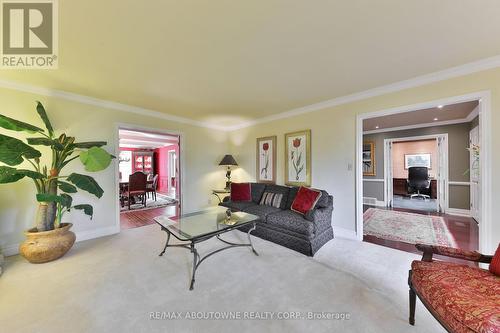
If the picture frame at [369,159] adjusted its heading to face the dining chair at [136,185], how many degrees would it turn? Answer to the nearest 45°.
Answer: approximately 45° to its right

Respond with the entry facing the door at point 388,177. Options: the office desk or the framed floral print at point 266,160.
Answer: the office desk

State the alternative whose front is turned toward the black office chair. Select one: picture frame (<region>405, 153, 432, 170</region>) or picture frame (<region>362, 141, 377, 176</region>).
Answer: picture frame (<region>405, 153, 432, 170</region>)

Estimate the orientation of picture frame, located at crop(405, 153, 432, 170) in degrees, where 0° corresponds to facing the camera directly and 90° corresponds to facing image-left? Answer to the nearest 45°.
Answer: approximately 0°

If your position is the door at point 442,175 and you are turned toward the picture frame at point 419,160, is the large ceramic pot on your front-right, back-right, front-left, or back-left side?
back-left

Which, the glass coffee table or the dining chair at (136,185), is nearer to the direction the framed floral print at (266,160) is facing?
the glass coffee table

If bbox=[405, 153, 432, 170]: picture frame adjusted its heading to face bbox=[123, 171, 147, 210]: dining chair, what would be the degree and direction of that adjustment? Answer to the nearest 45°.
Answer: approximately 45° to its right
